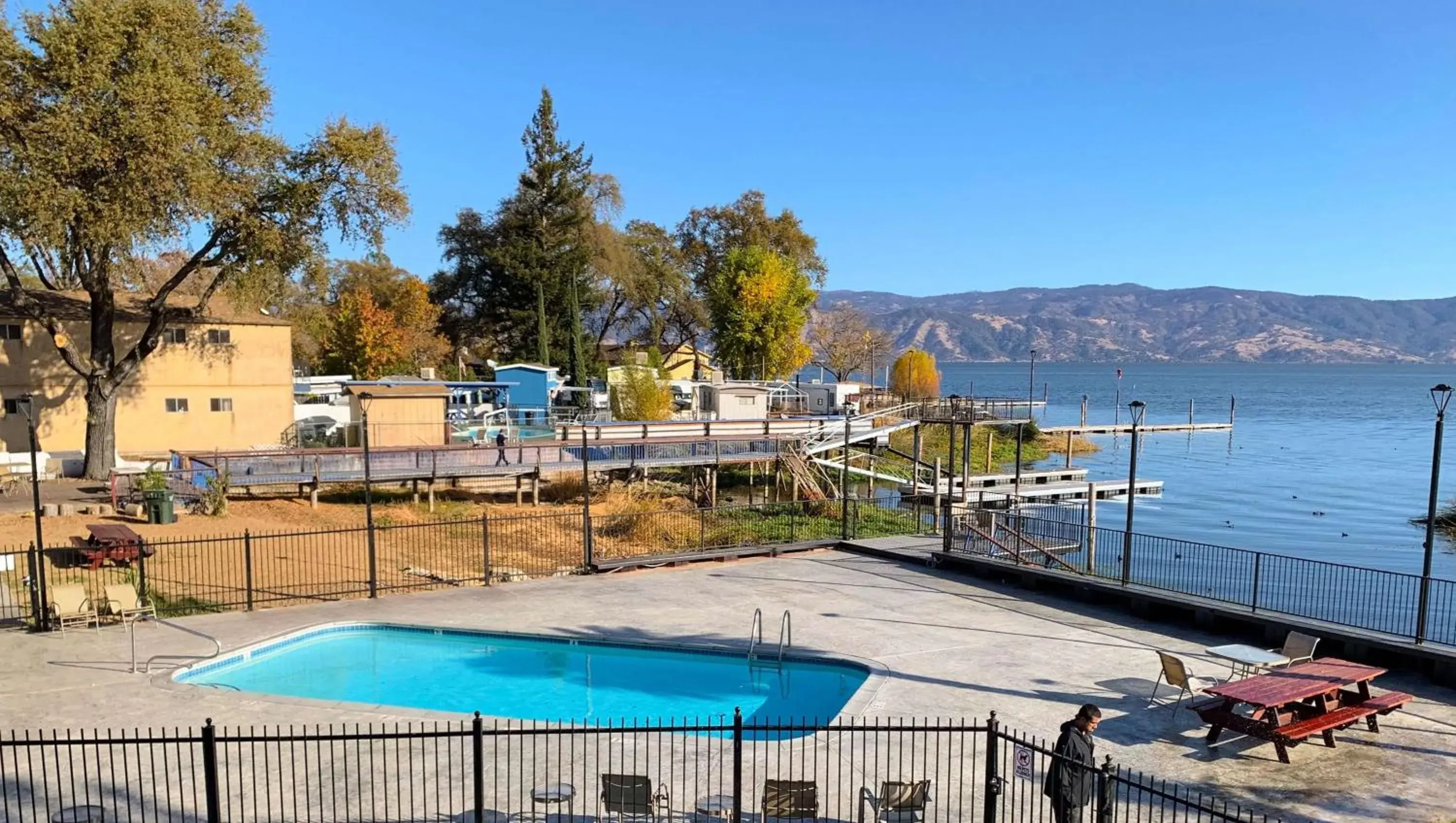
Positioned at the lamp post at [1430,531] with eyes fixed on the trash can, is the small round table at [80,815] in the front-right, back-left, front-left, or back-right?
front-left

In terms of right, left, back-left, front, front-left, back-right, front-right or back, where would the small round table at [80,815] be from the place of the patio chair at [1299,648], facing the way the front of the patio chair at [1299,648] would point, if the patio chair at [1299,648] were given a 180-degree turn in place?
back

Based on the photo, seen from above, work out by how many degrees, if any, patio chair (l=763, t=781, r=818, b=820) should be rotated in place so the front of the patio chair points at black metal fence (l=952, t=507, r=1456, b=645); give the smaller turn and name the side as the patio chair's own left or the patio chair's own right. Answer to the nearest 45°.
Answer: approximately 45° to the patio chair's own right

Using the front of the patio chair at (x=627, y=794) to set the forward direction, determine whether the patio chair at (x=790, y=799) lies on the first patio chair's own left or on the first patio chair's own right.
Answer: on the first patio chair's own right

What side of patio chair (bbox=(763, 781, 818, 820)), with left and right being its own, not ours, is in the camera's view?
back

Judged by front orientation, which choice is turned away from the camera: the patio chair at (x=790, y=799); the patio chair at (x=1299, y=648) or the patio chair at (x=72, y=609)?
the patio chair at (x=790, y=799)

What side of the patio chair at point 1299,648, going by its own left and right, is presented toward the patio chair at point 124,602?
front

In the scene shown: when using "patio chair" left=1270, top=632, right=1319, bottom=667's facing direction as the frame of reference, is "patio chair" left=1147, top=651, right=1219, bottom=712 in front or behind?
in front

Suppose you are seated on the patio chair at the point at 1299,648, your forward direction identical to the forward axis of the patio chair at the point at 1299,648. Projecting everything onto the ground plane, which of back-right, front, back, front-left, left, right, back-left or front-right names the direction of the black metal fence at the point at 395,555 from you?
front-right

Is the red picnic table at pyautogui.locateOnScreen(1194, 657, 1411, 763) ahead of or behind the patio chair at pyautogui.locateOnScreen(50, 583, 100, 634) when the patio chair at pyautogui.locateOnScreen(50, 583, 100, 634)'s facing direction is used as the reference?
ahead

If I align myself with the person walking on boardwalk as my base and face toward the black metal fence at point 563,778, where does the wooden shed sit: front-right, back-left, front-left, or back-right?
back-right

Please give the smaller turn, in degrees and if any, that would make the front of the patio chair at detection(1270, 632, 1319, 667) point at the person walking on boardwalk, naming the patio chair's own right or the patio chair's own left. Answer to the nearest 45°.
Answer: approximately 45° to the patio chair's own right

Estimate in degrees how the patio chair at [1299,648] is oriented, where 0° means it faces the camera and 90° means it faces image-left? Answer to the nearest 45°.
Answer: approximately 45°

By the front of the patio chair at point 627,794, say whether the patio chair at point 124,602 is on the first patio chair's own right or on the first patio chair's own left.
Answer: on the first patio chair's own left

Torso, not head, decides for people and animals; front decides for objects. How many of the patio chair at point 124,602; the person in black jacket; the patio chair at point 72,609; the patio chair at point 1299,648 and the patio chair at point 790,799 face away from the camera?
1

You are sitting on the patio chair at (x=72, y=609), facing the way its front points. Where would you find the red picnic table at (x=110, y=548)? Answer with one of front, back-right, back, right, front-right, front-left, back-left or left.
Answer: back-left

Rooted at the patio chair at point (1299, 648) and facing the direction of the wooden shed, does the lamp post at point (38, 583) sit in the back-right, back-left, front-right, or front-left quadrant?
front-left

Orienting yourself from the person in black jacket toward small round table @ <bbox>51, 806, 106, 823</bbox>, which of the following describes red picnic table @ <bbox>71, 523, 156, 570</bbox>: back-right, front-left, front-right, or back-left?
front-right
